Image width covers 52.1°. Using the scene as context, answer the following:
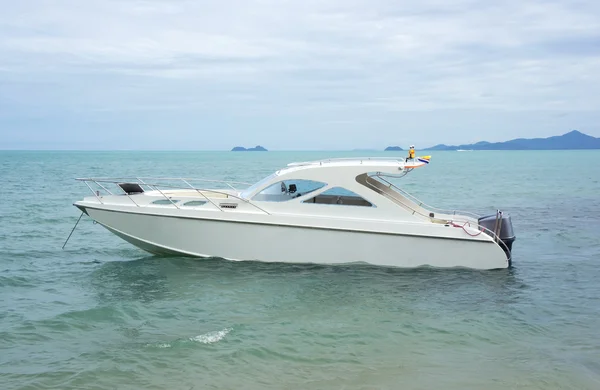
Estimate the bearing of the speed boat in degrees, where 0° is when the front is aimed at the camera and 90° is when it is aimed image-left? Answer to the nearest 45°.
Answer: approximately 90°
